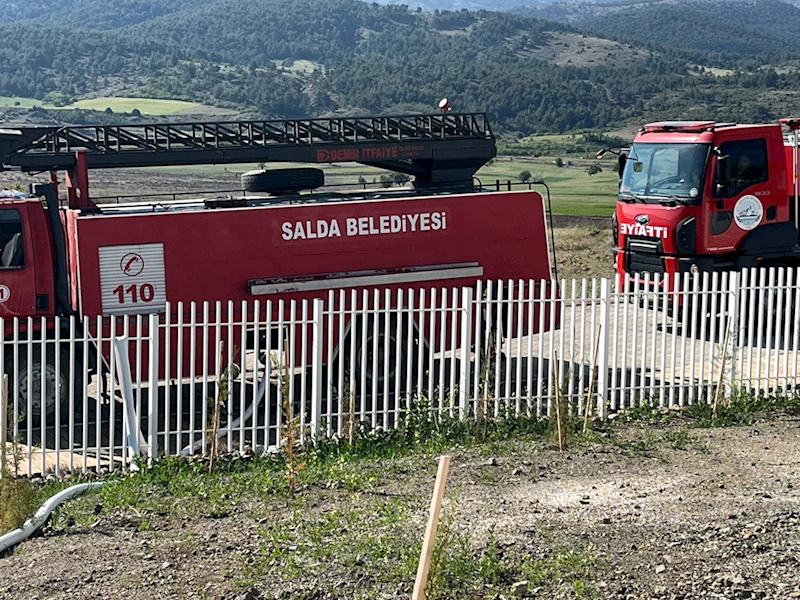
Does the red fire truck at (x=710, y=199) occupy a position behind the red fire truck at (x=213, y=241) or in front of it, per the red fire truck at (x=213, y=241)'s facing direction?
behind

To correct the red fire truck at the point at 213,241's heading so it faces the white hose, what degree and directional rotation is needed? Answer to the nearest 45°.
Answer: approximately 90° to its left

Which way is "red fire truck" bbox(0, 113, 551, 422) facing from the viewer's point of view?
to the viewer's left

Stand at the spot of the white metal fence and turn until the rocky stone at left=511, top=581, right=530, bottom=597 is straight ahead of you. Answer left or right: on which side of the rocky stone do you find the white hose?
right

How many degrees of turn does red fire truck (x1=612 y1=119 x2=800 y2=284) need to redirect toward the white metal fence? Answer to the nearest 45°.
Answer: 0° — it already faces it

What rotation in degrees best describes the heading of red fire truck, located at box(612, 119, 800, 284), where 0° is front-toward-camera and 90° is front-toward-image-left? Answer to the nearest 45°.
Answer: approximately 45°
